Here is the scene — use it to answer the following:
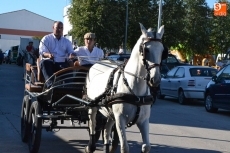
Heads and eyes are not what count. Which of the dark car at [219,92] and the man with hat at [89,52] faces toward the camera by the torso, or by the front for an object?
the man with hat

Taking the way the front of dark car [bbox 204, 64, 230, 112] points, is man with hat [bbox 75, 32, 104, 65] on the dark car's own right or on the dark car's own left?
on the dark car's own left

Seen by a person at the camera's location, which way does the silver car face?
facing away from the viewer and to the left of the viewer

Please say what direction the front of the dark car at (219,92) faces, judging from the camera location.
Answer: facing away from the viewer and to the left of the viewer

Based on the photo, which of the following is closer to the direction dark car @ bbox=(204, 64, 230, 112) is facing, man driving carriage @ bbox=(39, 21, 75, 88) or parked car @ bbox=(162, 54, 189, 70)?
the parked car

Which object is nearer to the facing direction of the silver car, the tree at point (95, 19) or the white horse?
the tree

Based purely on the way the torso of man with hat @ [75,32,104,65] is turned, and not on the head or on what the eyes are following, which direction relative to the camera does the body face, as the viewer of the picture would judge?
toward the camera

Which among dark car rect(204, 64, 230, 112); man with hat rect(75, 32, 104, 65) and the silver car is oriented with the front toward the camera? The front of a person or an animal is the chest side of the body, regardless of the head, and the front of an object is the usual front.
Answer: the man with hat

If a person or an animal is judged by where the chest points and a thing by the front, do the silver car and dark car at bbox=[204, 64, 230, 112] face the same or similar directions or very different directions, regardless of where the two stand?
same or similar directions

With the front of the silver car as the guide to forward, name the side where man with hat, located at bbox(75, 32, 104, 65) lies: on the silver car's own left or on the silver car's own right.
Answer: on the silver car's own left

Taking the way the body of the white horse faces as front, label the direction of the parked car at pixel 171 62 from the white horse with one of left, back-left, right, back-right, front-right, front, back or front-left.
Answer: back-left

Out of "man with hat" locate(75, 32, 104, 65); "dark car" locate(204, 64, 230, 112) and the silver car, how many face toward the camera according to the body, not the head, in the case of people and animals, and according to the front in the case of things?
1

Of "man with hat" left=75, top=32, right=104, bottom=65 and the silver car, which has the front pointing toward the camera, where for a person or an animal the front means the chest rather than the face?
the man with hat
